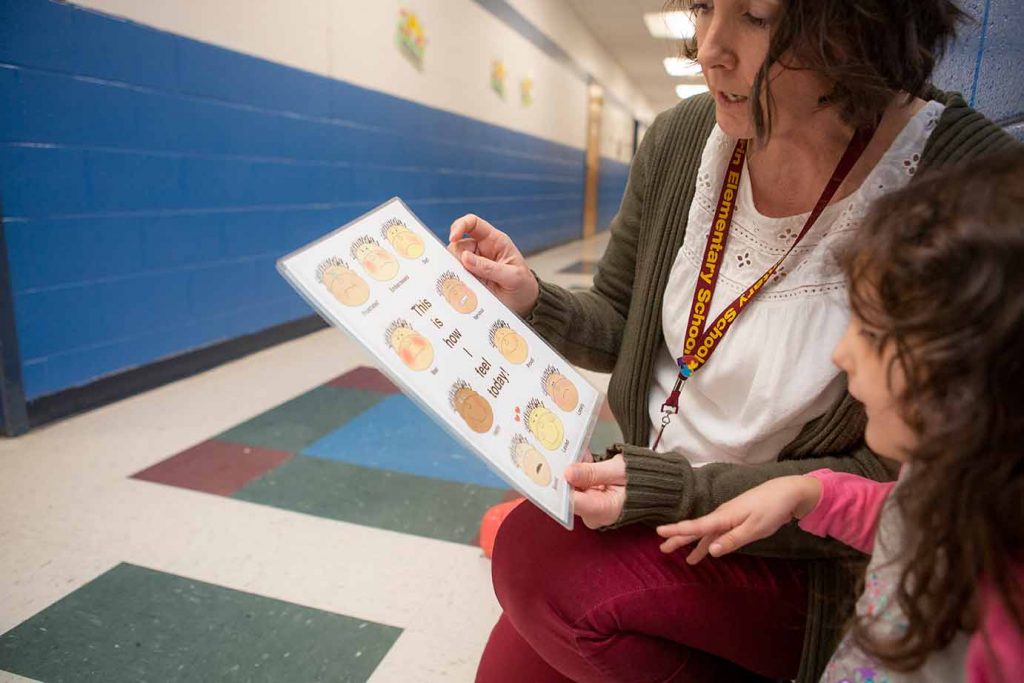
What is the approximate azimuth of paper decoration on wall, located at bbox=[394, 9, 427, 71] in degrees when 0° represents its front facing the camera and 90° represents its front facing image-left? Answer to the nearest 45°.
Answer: approximately 315°

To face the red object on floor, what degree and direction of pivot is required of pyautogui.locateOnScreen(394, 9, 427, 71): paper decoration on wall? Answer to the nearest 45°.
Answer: approximately 45° to its right

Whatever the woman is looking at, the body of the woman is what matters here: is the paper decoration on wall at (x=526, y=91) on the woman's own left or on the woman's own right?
on the woman's own right

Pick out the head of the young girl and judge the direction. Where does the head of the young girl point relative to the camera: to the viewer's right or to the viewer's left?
to the viewer's left

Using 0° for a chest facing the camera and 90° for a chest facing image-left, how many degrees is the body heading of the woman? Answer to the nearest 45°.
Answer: approximately 45°

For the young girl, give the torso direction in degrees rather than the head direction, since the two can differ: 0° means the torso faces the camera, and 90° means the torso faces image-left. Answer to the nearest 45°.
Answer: approximately 90°

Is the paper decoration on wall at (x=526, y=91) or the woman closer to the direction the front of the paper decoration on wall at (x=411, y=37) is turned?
the woman

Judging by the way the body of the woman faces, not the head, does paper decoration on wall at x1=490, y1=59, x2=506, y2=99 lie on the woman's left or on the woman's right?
on the woman's right

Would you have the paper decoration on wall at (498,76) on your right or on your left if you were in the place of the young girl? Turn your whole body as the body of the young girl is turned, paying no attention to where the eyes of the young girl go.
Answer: on your right
